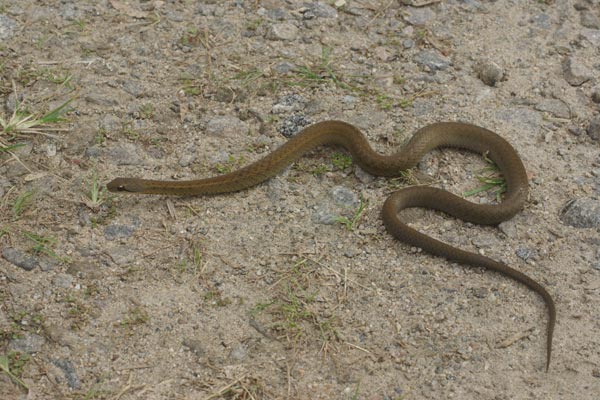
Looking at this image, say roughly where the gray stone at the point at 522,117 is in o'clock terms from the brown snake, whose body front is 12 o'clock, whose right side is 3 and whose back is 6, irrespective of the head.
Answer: The gray stone is roughly at 4 o'clock from the brown snake.

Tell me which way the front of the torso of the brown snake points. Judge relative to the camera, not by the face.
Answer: to the viewer's left

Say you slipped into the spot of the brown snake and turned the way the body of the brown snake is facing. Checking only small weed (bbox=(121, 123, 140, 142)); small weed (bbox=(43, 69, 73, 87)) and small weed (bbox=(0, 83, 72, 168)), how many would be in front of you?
3

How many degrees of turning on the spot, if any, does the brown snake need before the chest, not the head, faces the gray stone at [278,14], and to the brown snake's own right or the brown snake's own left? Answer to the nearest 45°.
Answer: approximately 45° to the brown snake's own right

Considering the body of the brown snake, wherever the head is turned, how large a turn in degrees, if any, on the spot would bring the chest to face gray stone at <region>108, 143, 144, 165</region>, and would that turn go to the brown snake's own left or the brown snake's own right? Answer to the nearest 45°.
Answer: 0° — it already faces it

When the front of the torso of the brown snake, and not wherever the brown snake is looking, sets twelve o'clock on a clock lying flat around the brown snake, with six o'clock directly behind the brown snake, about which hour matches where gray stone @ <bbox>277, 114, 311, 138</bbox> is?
The gray stone is roughly at 1 o'clock from the brown snake.

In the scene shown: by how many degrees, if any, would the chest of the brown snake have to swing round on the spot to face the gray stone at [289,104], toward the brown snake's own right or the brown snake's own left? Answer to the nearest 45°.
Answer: approximately 45° to the brown snake's own right

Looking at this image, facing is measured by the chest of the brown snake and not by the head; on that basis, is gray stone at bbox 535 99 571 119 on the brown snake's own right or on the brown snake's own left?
on the brown snake's own right

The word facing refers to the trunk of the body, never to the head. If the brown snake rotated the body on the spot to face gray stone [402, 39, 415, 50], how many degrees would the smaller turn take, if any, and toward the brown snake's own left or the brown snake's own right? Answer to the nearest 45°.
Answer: approximately 90° to the brown snake's own right

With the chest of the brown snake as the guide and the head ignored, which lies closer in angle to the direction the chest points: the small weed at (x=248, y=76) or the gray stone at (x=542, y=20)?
the small weed

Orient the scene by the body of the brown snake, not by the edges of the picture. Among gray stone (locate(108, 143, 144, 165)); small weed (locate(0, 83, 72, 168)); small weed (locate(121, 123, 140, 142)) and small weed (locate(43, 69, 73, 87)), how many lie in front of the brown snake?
4

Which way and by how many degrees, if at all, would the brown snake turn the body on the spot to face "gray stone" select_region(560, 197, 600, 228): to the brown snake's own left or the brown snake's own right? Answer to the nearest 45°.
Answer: approximately 180°

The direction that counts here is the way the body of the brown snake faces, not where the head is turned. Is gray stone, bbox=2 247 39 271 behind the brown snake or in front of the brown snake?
in front
